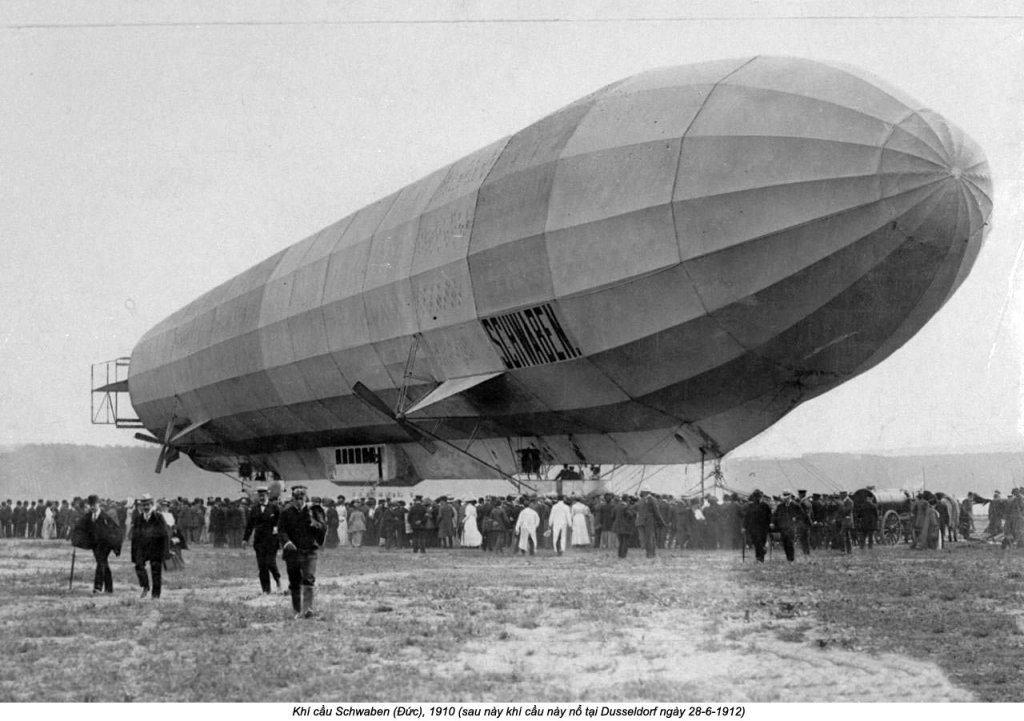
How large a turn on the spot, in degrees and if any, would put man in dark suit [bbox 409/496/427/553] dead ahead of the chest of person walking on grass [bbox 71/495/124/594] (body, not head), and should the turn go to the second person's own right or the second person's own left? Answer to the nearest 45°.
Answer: approximately 135° to the second person's own left

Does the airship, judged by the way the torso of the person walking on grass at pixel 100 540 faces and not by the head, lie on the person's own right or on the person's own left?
on the person's own left

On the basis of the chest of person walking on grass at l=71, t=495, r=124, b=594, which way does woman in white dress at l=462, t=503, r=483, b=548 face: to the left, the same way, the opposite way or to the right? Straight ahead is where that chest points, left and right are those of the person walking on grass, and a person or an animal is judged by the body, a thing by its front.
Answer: the opposite way

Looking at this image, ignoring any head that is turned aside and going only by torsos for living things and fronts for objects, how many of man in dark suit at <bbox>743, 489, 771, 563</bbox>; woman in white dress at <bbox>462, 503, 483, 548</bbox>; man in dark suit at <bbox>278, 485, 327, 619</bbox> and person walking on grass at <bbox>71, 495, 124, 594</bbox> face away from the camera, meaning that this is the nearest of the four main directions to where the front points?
2

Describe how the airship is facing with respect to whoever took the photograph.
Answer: facing the viewer and to the right of the viewer

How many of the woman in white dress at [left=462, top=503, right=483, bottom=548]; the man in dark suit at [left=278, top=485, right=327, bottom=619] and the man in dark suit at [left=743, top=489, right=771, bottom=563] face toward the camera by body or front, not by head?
1

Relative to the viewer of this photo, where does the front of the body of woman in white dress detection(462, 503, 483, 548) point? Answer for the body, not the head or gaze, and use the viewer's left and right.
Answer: facing away from the viewer

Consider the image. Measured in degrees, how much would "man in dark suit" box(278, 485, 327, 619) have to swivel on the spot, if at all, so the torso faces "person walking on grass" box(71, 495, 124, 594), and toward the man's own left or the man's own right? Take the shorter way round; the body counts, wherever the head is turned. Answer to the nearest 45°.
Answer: approximately 135° to the man's own right

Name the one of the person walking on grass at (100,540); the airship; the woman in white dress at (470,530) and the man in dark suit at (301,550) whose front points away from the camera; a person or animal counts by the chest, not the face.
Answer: the woman in white dress

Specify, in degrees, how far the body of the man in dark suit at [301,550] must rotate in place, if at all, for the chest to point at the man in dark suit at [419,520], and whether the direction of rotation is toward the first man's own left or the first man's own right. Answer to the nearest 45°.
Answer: approximately 180°

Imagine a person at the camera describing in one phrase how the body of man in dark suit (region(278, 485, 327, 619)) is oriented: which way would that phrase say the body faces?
toward the camera

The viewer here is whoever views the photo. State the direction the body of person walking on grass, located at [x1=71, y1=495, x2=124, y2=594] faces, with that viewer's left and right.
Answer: facing the viewer

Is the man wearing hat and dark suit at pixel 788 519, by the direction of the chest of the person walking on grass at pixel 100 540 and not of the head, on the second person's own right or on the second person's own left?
on the second person's own left
